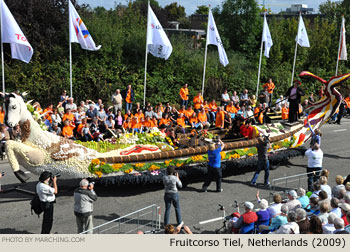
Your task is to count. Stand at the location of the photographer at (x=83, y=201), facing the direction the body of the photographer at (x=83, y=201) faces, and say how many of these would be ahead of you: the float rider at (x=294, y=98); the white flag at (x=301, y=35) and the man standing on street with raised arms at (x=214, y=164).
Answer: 3

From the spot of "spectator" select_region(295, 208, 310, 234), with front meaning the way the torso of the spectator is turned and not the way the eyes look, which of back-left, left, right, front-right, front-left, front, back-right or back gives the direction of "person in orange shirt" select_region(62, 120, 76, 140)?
front

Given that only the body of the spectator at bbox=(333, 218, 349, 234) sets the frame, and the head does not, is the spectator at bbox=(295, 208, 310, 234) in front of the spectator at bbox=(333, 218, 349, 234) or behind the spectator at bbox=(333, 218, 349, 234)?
in front

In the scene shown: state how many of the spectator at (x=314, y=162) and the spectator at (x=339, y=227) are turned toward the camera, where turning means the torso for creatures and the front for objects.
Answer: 0

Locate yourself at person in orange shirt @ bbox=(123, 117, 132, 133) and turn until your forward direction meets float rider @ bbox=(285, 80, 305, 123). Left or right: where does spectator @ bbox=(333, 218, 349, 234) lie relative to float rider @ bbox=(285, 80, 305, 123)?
right

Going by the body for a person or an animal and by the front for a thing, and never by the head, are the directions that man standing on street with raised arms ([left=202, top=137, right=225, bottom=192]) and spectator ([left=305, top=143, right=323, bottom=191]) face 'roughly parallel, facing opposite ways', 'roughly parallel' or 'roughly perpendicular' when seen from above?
roughly parallel

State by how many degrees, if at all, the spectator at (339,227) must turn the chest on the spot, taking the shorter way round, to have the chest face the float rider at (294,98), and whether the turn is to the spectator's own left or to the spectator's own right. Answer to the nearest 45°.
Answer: approximately 45° to the spectator's own right

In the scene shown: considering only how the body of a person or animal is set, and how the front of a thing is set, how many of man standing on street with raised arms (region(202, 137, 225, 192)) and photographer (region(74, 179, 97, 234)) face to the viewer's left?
0
